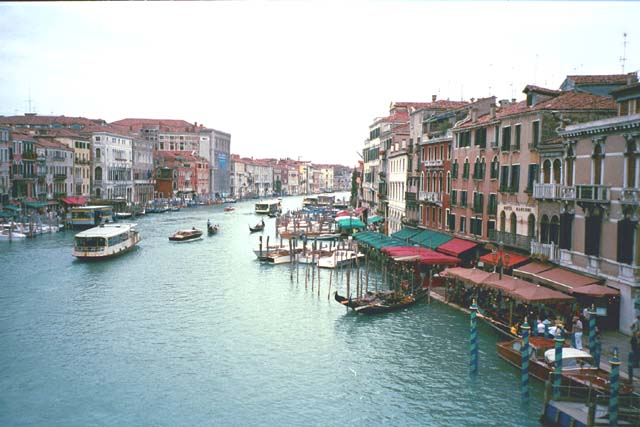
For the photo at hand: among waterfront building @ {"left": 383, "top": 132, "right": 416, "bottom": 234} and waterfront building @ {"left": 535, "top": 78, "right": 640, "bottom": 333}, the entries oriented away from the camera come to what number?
0

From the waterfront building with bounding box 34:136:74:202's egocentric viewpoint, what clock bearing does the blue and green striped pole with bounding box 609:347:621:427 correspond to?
The blue and green striped pole is roughly at 1 o'clock from the waterfront building.

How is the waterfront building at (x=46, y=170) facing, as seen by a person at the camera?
facing the viewer and to the right of the viewer

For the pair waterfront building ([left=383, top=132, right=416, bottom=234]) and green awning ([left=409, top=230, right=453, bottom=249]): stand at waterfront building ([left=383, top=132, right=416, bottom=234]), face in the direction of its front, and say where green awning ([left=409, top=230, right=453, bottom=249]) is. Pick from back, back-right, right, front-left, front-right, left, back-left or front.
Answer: front-left

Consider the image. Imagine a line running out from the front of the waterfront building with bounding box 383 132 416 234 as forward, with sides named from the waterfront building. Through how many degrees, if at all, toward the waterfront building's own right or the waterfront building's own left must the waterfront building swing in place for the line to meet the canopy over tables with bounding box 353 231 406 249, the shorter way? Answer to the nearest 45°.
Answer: approximately 45° to the waterfront building's own left

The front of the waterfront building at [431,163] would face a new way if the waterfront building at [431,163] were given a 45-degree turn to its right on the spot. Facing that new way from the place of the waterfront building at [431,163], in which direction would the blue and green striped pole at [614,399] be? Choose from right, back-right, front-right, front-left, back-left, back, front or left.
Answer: left

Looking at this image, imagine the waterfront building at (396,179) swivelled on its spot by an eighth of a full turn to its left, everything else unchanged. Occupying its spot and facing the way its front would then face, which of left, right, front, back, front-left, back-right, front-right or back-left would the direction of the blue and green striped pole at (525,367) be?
front

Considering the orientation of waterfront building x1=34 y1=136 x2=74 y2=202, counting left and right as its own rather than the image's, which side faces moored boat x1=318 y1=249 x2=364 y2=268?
front

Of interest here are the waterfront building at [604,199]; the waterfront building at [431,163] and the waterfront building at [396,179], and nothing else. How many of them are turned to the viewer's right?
0

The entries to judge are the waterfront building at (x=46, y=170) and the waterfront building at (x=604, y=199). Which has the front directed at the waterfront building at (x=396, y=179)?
the waterfront building at (x=46, y=170)

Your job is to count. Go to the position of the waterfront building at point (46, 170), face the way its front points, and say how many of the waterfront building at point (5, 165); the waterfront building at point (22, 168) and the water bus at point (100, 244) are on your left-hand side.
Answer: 0

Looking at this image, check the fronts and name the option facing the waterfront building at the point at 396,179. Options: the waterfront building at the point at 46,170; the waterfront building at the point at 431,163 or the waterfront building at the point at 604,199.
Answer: the waterfront building at the point at 46,170

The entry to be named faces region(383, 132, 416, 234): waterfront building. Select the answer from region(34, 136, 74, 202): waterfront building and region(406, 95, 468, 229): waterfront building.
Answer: region(34, 136, 74, 202): waterfront building

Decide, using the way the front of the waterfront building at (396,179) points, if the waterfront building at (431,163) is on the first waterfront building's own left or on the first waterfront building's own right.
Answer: on the first waterfront building's own left

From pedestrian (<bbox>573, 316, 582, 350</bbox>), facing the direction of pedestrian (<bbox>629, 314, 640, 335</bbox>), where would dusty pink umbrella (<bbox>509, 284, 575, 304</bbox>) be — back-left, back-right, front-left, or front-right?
back-left

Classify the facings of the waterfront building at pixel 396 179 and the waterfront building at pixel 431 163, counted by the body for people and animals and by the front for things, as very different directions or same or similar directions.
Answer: same or similar directions

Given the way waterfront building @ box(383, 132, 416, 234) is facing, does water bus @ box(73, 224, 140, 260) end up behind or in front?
in front

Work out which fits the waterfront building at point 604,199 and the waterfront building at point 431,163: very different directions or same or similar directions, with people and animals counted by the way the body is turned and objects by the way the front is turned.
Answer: same or similar directions

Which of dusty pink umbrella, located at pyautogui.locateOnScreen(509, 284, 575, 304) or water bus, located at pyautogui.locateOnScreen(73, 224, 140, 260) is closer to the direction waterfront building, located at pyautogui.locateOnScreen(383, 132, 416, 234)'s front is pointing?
the water bus

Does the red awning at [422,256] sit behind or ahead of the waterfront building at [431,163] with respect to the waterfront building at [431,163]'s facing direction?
ahead

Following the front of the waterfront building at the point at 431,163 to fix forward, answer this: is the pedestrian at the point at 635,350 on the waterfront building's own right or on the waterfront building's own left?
on the waterfront building's own left
